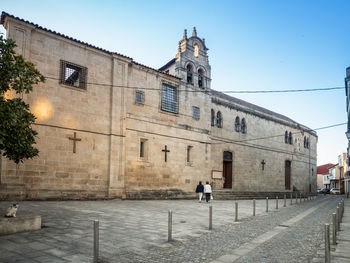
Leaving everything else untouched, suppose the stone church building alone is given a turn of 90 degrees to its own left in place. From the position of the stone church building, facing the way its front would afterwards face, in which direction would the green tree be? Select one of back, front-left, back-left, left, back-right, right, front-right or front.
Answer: back-right

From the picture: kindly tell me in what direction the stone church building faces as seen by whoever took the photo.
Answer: facing the viewer and to the right of the viewer

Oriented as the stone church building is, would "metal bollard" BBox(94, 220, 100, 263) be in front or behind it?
in front
